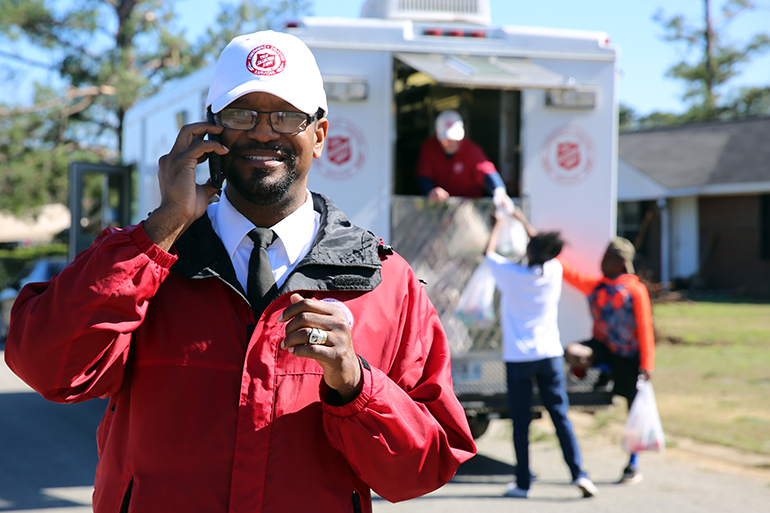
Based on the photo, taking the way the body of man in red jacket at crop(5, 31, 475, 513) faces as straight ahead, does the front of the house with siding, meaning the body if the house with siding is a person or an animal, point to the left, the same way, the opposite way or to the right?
the same way

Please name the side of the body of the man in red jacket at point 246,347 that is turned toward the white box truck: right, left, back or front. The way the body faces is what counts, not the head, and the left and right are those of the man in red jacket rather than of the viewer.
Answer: back

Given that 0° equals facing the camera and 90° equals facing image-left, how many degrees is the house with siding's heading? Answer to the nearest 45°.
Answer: approximately 45°

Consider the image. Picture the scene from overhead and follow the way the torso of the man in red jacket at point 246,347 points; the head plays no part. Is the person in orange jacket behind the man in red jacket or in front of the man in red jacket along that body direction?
behind

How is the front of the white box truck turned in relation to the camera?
facing away from the viewer and to the left of the viewer

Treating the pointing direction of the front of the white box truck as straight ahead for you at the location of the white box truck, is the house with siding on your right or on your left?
on your right

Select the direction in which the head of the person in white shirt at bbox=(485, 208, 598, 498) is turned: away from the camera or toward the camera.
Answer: away from the camera

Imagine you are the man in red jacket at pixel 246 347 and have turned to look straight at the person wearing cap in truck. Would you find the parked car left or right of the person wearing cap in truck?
left

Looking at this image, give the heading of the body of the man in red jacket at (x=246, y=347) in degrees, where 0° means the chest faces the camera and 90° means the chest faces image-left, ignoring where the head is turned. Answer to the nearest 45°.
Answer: approximately 0°

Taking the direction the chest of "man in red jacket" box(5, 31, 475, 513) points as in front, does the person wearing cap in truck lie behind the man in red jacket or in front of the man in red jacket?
behind

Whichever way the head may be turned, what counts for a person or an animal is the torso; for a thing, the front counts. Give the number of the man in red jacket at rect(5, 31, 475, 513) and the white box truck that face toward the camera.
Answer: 1

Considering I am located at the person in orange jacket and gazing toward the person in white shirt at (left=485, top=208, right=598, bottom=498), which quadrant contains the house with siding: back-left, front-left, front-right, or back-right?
back-right
